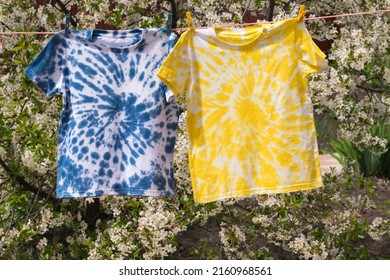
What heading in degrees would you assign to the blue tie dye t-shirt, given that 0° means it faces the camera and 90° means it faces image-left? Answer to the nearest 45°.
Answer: approximately 0°

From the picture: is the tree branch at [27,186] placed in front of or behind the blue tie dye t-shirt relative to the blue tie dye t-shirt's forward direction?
behind

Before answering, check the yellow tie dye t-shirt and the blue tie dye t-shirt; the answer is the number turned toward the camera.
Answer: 2

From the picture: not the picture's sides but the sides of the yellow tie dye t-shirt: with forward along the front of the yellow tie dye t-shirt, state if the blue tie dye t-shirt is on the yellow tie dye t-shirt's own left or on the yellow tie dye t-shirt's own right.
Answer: on the yellow tie dye t-shirt's own right

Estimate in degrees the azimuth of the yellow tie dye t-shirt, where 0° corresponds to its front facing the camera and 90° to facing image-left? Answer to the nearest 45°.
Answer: approximately 0°

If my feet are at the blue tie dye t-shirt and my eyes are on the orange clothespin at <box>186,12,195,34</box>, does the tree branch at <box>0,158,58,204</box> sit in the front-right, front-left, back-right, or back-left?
back-left

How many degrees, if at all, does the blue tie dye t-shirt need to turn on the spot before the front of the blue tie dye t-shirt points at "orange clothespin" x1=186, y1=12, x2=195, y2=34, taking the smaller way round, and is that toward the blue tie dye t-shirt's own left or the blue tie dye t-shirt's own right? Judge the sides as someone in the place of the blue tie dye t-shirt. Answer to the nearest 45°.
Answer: approximately 45° to the blue tie dye t-shirt's own left
